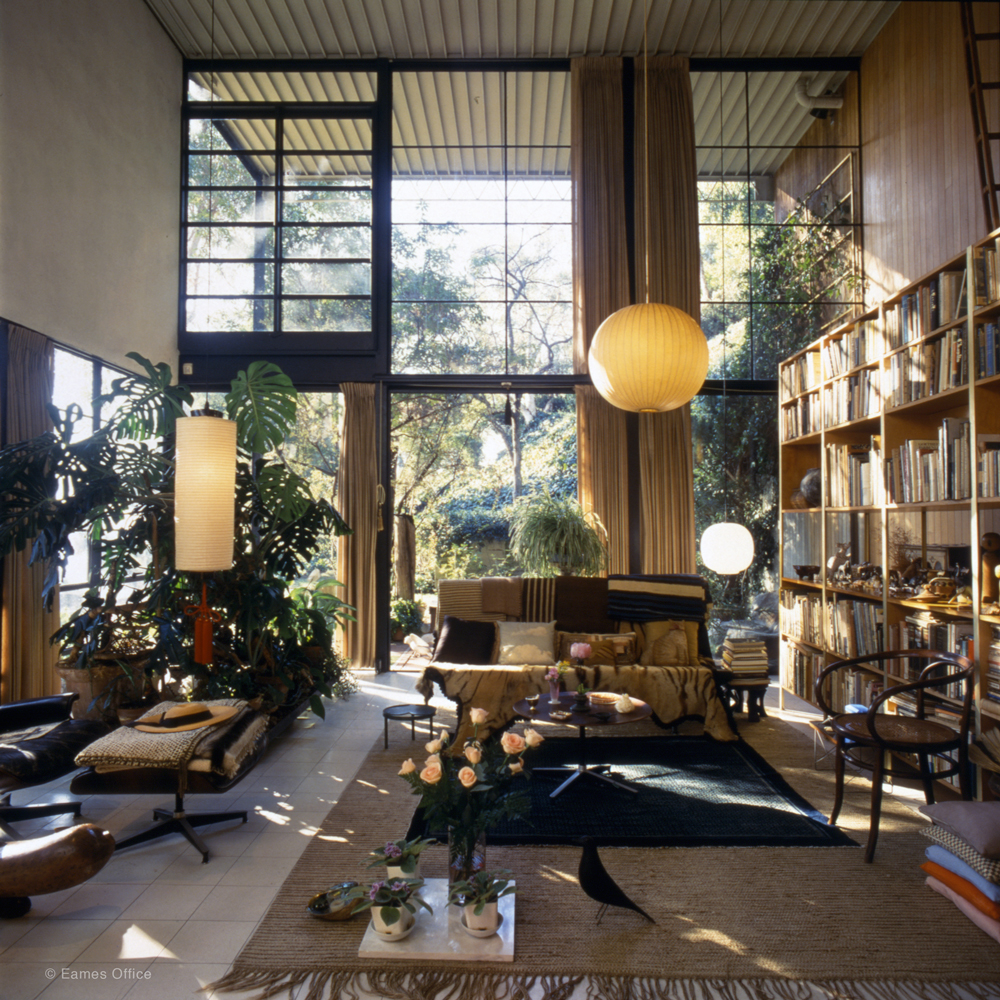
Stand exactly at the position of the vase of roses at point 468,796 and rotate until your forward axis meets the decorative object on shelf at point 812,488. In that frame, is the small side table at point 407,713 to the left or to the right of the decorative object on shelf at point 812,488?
left

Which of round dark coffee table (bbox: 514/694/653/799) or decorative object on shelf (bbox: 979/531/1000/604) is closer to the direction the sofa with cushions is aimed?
the round dark coffee table

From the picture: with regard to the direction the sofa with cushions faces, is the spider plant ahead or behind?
behind

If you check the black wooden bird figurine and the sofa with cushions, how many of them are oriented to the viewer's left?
1

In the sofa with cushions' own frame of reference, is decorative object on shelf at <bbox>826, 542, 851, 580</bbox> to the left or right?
on its left

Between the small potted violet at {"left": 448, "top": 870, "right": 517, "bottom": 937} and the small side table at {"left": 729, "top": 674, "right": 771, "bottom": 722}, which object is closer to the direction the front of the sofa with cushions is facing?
the small potted violet

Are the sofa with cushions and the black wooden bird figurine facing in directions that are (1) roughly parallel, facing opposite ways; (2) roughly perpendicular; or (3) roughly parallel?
roughly perpendicular

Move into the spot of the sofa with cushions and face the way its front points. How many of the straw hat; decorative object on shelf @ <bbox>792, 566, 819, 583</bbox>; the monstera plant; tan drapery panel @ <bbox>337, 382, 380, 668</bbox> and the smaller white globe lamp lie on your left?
2

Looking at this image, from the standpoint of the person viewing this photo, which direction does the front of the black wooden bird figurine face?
facing to the left of the viewer

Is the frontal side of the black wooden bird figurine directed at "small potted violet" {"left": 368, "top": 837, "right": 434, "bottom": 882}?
yes

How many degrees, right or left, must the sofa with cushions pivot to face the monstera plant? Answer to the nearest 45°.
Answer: approximately 45° to its right

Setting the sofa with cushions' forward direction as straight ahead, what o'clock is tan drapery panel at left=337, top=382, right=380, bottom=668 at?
The tan drapery panel is roughly at 4 o'clock from the sofa with cushions.

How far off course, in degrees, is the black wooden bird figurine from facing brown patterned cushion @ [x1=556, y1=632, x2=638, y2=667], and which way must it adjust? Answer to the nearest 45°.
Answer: approximately 90° to its right

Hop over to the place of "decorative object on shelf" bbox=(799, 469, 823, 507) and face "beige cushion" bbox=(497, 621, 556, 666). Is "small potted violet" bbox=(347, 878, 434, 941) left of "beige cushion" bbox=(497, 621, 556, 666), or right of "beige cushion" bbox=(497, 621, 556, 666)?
left
